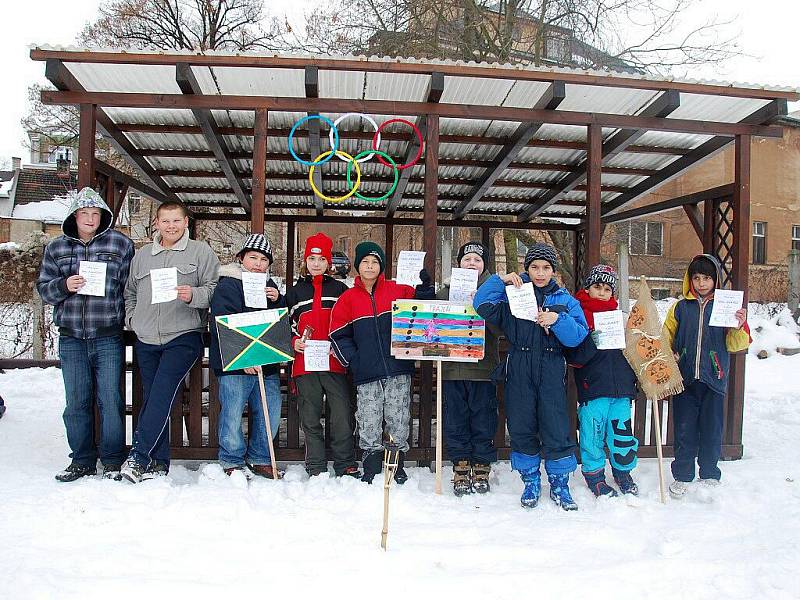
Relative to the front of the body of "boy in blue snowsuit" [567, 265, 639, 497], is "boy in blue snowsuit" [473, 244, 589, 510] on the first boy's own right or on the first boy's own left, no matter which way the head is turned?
on the first boy's own right

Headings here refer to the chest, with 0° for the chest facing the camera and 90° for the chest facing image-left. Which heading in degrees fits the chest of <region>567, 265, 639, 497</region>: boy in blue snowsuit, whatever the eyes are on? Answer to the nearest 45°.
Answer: approximately 0°

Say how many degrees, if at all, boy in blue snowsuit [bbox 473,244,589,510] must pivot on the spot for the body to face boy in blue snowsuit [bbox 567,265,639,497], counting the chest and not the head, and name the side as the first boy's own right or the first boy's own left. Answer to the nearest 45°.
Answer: approximately 135° to the first boy's own left

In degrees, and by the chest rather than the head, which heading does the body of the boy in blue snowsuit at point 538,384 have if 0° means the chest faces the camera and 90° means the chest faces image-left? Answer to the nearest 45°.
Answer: approximately 0°

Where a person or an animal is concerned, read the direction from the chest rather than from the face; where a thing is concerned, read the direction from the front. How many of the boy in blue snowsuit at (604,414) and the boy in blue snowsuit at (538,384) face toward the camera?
2
